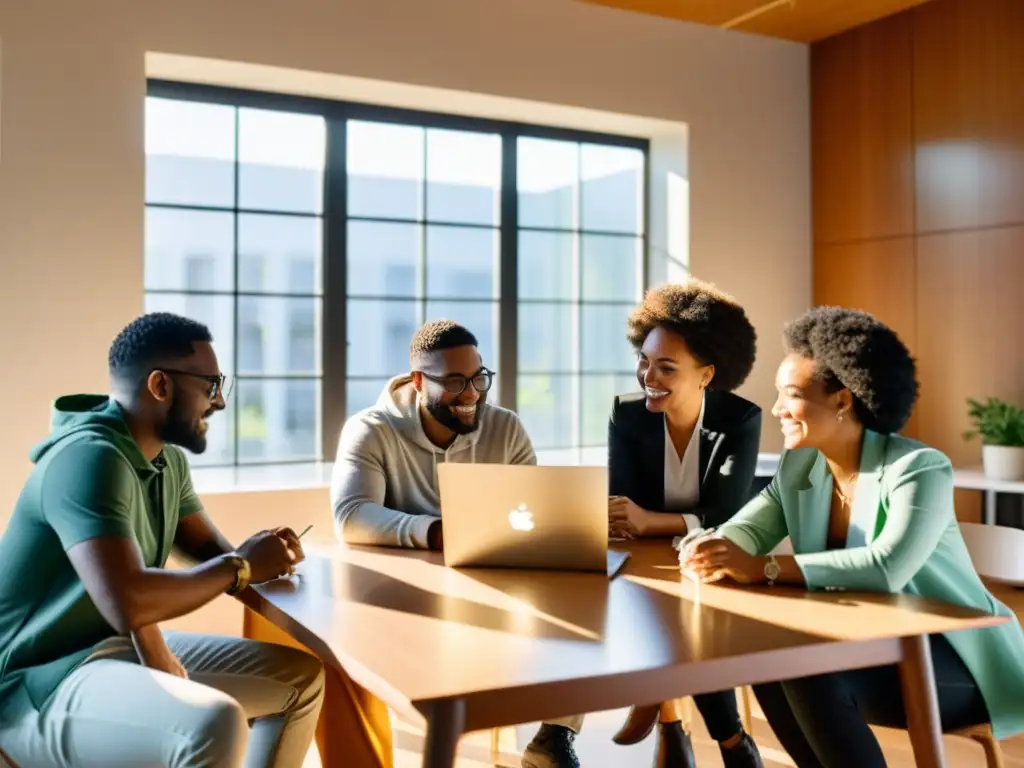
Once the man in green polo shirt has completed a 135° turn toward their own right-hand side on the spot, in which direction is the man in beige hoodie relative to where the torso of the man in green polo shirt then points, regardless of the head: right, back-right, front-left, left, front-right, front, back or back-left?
back

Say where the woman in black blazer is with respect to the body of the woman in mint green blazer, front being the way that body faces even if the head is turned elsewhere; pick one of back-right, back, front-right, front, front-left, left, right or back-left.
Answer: right

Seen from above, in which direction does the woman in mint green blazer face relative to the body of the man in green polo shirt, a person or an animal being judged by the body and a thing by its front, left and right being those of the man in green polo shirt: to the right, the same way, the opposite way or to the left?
the opposite way

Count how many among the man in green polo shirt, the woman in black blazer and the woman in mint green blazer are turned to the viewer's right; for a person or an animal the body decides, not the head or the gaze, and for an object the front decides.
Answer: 1

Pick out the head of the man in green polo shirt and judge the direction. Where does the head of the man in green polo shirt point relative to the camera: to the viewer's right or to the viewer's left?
to the viewer's right

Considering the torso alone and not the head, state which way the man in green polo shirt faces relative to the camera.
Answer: to the viewer's right

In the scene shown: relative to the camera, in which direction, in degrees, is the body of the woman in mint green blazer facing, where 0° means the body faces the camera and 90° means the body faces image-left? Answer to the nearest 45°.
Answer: approximately 45°

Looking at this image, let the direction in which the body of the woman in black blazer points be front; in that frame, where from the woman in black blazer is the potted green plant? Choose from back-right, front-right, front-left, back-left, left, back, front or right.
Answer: back-left

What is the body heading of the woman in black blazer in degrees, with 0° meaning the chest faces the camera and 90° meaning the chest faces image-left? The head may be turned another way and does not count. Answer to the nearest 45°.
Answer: approximately 0°

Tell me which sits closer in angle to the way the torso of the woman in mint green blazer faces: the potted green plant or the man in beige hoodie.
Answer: the man in beige hoodie

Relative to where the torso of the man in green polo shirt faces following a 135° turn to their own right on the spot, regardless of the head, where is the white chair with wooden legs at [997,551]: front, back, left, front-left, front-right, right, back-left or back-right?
back-left

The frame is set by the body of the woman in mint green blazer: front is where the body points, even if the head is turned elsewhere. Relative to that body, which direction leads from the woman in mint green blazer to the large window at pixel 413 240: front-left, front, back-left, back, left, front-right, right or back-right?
right

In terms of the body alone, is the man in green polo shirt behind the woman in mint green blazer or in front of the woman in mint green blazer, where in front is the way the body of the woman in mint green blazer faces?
in front

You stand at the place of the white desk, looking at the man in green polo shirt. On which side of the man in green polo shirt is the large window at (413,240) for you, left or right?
right
